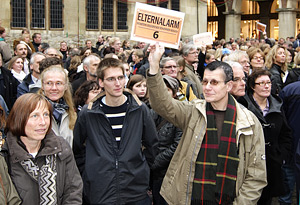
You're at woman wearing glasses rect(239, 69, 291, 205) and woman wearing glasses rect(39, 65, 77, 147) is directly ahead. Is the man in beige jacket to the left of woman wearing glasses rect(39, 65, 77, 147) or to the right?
left

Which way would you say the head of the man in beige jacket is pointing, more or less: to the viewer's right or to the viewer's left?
to the viewer's left

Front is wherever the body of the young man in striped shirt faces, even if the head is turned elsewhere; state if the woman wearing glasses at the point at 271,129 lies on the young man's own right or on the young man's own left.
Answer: on the young man's own left

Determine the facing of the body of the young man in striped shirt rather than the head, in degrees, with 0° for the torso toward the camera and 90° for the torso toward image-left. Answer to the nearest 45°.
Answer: approximately 0°

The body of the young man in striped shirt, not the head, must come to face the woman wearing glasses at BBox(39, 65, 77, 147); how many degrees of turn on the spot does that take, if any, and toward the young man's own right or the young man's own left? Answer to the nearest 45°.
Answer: approximately 135° to the young man's own right

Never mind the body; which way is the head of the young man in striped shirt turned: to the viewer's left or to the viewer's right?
to the viewer's right

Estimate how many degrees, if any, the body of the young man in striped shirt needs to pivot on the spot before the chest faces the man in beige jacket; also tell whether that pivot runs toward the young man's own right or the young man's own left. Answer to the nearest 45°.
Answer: approximately 45° to the young man's own left
